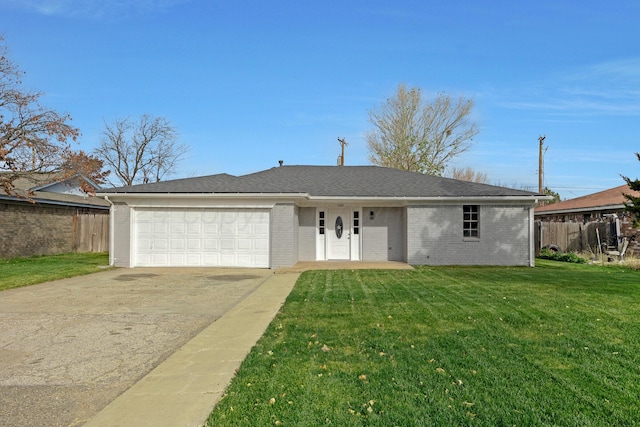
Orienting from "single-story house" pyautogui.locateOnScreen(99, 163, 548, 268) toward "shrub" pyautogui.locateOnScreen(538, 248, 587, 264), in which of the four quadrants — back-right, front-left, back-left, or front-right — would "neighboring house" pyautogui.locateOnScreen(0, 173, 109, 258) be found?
back-left

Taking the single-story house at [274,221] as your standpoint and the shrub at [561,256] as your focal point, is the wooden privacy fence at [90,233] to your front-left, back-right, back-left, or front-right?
back-left

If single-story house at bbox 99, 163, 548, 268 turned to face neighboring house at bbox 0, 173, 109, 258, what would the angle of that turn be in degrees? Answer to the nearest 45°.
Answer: approximately 135° to its right

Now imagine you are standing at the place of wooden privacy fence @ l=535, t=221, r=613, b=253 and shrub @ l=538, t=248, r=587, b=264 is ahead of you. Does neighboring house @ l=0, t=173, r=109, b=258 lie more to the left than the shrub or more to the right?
right

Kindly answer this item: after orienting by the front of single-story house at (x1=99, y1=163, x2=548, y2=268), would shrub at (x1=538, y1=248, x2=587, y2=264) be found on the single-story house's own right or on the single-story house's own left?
on the single-story house's own left

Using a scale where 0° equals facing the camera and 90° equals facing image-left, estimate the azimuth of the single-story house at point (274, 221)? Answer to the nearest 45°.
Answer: approximately 0°

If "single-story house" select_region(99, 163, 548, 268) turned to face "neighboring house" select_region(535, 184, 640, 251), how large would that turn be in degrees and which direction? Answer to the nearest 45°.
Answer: approximately 90° to its left

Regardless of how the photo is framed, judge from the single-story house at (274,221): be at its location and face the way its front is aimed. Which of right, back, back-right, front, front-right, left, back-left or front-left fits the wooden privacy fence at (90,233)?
back-right
